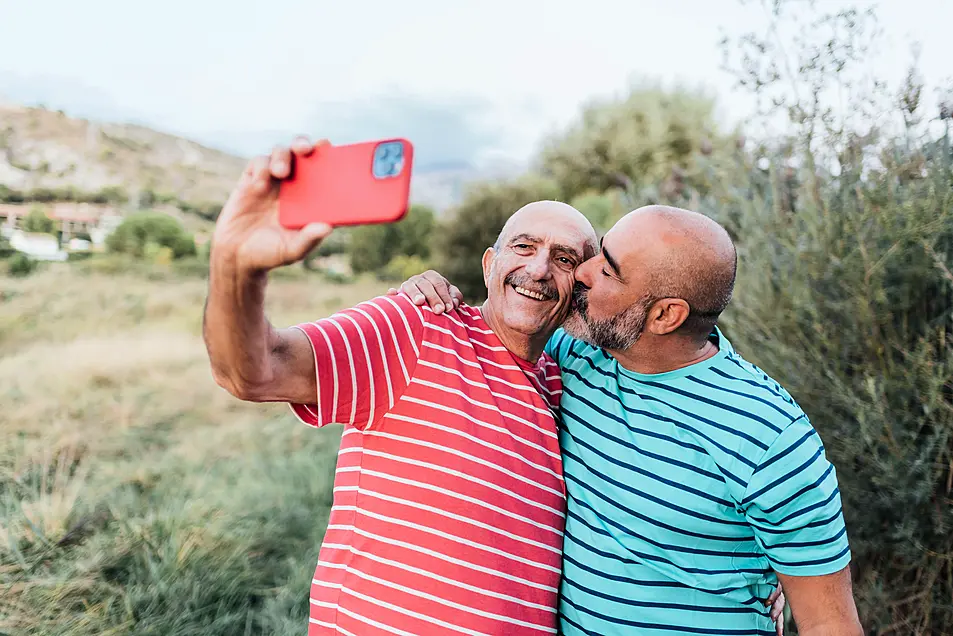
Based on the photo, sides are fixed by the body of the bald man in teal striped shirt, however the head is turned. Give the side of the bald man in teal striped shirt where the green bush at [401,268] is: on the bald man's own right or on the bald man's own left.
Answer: on the bald man's own right

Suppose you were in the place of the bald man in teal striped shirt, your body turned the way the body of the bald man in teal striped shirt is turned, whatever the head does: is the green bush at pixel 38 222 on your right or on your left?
on your right

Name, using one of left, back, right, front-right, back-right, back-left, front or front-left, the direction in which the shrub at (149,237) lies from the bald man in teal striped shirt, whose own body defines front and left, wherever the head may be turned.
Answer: right

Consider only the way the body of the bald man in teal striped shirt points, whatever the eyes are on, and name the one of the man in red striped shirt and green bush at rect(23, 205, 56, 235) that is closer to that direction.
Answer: the man in red striped shirt

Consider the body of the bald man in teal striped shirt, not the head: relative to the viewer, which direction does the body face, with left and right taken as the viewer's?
facing the viewer and to the left of the viewer

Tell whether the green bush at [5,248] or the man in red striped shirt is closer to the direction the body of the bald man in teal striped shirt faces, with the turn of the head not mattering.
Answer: the man in red striped shirt

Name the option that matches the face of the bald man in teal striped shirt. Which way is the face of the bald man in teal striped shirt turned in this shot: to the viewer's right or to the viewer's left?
to the viewer's left

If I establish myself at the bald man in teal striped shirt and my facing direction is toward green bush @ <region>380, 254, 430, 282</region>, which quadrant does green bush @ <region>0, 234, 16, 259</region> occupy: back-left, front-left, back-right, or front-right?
front-left

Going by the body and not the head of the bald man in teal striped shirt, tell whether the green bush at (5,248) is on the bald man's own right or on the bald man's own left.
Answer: on the bald man's own right
